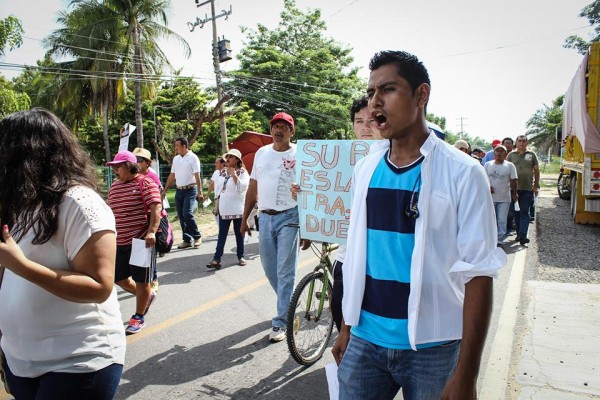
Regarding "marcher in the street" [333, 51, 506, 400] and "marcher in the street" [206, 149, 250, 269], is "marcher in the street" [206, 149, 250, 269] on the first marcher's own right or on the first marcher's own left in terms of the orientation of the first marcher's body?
on the first marcher's own right

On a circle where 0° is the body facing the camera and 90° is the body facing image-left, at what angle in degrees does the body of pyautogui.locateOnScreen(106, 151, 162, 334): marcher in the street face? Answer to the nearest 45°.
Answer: approximately 45°

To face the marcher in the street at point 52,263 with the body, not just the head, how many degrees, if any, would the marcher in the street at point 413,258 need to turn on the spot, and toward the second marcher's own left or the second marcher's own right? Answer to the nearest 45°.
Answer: approximately 45° to the second marcher's own right

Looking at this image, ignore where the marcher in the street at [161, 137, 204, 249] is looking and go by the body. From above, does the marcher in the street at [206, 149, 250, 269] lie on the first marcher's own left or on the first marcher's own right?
on the first marcher's own left

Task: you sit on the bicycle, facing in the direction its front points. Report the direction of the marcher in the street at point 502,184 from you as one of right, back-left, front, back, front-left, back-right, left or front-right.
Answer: back

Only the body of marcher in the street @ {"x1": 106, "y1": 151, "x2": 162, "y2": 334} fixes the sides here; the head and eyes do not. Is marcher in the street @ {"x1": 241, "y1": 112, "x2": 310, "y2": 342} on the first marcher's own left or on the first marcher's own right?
on the first marcher's own left

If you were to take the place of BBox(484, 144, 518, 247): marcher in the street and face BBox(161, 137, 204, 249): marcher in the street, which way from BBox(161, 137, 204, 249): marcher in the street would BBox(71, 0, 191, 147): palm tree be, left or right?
right

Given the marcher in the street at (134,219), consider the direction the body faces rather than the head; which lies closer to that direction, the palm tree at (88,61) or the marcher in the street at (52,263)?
the marcher in the street

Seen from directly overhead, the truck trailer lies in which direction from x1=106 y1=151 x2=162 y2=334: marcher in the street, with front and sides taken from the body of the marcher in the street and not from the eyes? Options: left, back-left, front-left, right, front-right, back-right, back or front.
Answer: back-left

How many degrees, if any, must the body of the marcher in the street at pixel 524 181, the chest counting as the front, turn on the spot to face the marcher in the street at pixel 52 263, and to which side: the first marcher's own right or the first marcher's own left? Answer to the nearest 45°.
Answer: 0° — they already face them

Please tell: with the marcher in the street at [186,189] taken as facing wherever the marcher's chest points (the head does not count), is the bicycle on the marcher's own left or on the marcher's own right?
on the marcher's own left

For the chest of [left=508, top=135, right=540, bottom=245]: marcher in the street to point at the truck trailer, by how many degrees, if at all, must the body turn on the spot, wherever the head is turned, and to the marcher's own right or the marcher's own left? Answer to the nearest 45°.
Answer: approximately 135° to the marcher's own left
